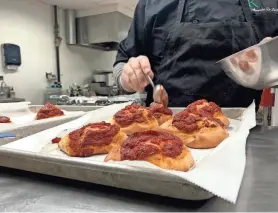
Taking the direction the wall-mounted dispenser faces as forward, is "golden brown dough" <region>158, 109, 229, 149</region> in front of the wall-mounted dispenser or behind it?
in front

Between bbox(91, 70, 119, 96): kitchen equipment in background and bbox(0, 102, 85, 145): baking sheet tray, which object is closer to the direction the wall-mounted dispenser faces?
the baking sheet tray

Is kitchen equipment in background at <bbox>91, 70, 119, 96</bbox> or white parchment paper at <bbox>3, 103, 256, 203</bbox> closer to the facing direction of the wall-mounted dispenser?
the white parchment paper

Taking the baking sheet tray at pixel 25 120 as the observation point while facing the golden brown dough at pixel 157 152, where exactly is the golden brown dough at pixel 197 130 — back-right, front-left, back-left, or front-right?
front-left

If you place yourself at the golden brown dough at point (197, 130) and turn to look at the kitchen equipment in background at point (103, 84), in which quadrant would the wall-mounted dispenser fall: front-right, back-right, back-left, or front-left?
front-left

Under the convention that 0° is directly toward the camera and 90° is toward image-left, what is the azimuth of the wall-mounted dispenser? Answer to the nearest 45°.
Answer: approximately 315°

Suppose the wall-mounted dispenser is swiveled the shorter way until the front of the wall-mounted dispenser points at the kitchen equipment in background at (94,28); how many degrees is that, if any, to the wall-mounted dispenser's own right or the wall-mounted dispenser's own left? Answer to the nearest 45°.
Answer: approximately 90° to the wall-mounted dispenser's own left

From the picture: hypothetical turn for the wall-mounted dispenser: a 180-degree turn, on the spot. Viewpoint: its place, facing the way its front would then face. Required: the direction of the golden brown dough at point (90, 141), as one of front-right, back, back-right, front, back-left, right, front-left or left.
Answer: back-left
